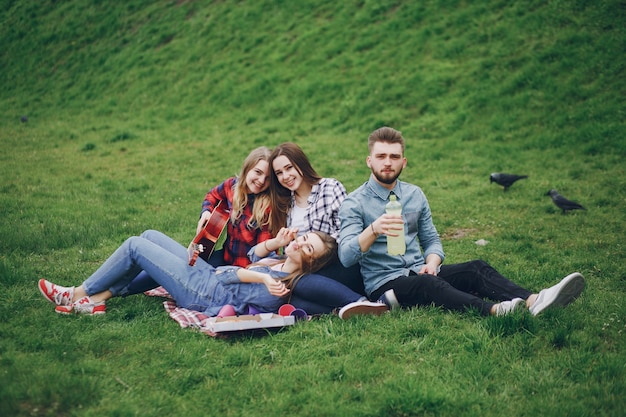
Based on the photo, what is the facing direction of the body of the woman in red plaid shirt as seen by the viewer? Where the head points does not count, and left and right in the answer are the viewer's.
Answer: facing the viewer

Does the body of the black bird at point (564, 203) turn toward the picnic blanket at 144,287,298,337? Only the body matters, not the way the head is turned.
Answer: no

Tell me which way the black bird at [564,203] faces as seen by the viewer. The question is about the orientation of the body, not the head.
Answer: to the viewer's left

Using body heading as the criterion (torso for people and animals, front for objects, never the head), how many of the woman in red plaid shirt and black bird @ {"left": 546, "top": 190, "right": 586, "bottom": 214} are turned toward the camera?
1

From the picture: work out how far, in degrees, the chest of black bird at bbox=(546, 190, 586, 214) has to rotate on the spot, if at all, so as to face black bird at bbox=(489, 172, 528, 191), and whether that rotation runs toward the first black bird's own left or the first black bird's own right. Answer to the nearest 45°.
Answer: approximately 45° to the first black bird's own right

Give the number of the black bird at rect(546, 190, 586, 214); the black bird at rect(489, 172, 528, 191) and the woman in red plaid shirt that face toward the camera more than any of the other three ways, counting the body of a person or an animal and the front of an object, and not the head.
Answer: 1

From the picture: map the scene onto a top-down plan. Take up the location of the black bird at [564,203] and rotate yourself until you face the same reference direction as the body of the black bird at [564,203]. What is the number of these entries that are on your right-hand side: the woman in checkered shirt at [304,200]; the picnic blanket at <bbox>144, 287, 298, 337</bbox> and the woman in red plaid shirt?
0

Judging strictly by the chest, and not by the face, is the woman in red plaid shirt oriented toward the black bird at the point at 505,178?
no

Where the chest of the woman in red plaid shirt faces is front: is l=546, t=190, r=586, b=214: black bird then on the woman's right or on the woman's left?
on the woman's left
